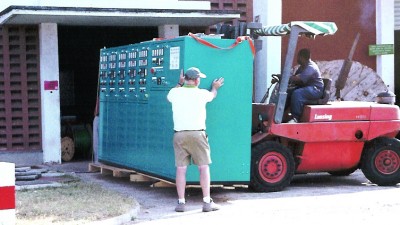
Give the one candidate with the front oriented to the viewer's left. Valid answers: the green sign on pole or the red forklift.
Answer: the red forklift

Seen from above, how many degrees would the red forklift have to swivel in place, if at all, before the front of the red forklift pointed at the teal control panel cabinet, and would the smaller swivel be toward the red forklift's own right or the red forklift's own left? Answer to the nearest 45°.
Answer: approximately 45° to the red forklift's own left

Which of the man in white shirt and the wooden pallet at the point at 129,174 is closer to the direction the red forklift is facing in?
the wooden pallet

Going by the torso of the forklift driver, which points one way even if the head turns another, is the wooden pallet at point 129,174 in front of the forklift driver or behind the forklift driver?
in front

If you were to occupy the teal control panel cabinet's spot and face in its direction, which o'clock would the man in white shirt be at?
The man in white shirt is roughly at 11 o'clock from the teal control panel cabinet.

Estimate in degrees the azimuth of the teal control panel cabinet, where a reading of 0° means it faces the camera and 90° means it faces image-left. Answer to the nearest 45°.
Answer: approximately 45°

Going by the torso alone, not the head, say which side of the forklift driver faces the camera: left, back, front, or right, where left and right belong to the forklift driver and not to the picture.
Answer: left

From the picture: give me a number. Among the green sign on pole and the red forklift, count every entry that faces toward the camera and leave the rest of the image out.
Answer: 1

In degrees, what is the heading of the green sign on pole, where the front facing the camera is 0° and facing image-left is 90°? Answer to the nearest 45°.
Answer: approximately 0°

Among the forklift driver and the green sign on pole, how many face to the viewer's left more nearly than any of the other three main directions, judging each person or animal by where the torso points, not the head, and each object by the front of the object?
1

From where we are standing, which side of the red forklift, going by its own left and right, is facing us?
left
